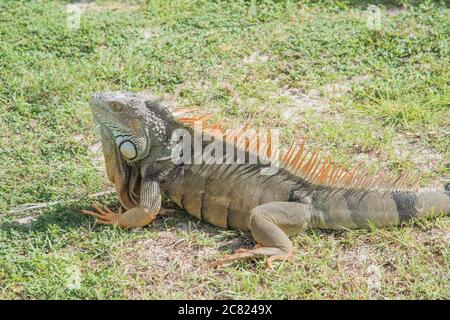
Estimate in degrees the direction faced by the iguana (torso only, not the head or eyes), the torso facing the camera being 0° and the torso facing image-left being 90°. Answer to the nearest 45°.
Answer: approximately 90°
